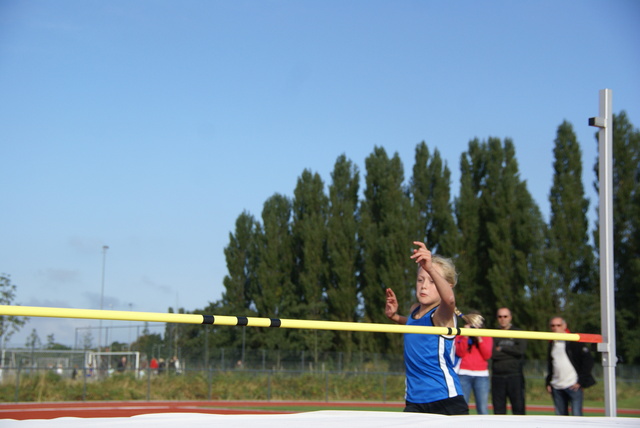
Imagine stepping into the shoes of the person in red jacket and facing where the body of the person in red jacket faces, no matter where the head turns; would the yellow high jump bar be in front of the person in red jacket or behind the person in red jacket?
in front

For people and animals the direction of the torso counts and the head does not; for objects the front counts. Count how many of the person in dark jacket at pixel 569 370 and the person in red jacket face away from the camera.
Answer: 0

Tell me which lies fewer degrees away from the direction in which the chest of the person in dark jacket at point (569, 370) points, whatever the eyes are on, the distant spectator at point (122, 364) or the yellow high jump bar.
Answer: the yellow high jump bar

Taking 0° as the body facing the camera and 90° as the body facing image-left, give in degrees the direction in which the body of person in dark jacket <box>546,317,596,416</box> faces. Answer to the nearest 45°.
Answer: approximately 45°

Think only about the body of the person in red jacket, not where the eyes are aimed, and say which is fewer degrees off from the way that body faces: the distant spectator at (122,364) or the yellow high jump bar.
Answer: the yellow high jump bar

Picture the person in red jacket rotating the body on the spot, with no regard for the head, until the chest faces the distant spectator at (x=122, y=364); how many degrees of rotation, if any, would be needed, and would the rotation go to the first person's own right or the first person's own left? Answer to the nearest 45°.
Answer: approximately 135° to the first person's own right

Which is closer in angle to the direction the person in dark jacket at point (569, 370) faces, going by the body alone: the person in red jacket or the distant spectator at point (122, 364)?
the person in red jacket

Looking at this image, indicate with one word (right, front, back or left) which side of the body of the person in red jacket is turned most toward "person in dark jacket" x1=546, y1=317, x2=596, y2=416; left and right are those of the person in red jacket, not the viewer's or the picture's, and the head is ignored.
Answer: left
